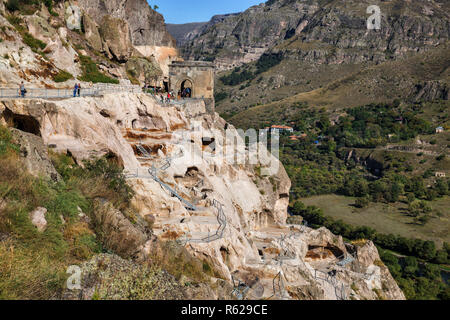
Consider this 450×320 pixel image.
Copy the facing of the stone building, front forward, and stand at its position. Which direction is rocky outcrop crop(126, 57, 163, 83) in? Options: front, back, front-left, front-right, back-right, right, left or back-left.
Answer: right

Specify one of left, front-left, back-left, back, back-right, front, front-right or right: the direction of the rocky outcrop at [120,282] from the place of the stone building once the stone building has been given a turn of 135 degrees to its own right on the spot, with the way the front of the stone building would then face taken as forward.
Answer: back-left

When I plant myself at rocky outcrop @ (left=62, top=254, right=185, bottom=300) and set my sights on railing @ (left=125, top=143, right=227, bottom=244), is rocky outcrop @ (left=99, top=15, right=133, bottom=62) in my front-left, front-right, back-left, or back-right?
front-left

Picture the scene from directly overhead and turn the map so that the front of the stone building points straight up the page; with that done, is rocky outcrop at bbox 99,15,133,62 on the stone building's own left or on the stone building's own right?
on the stone building's own right

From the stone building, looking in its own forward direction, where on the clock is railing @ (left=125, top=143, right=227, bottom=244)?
The railing is roughly at 12 o'clock from the stone building.

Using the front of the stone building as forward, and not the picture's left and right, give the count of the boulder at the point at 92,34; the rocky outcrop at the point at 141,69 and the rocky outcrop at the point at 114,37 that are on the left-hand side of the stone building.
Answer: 0

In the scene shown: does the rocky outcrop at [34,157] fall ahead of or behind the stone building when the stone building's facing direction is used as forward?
ahead

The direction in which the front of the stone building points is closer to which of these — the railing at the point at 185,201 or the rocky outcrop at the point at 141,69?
the railing

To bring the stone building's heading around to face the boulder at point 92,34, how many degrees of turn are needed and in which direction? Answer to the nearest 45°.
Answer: approximately 90° to its right

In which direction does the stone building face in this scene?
toward the camera
